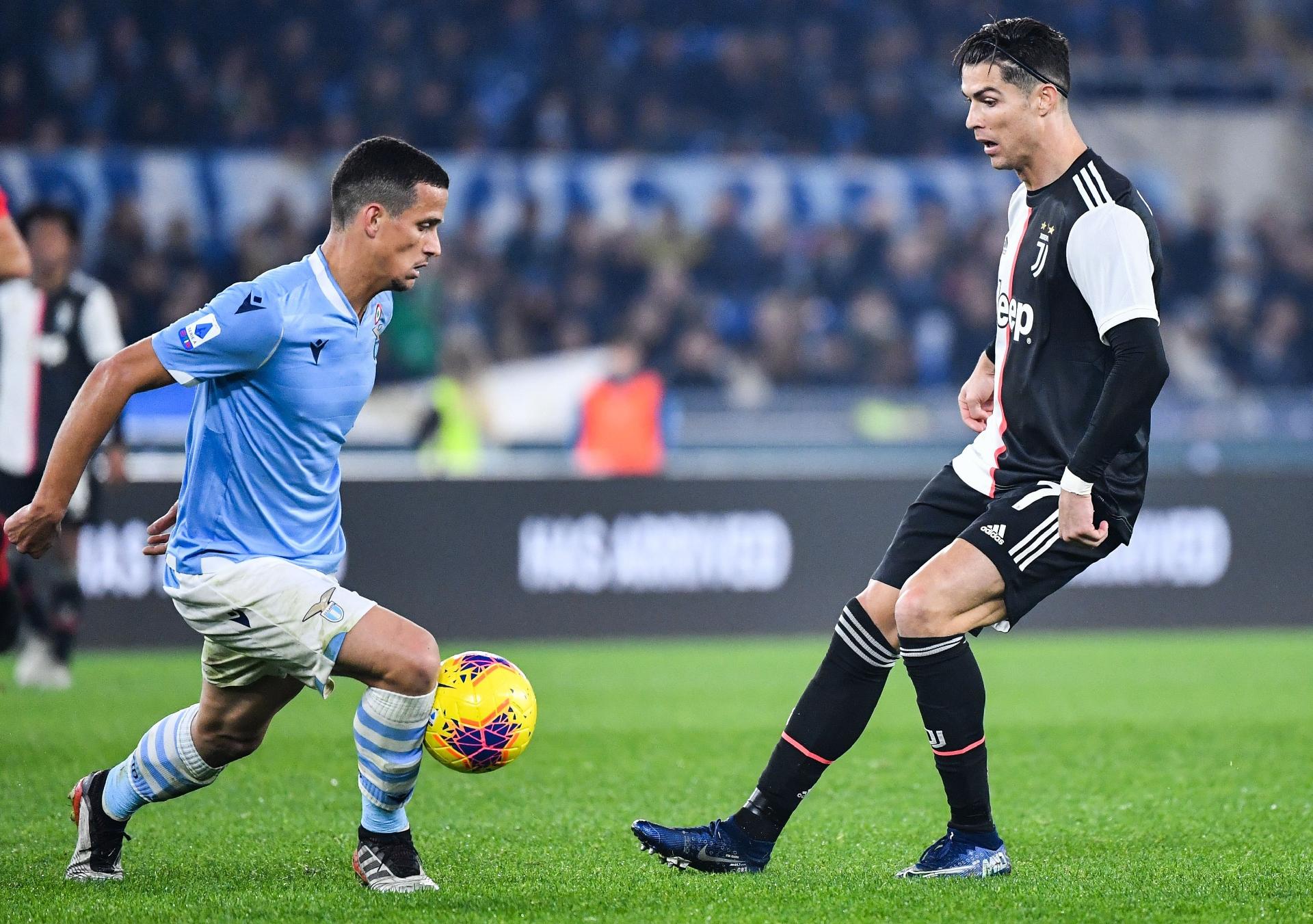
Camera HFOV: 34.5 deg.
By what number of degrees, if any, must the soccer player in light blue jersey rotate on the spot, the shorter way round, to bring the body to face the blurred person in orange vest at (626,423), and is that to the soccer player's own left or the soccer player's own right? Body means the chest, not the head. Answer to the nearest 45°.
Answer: approximately 135° to the soccer player's own left

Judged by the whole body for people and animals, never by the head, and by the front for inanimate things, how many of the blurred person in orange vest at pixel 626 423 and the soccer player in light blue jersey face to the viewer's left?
0

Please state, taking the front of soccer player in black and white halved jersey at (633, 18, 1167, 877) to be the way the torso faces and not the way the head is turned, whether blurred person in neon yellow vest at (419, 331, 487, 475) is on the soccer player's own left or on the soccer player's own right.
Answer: on the soccer player's own right

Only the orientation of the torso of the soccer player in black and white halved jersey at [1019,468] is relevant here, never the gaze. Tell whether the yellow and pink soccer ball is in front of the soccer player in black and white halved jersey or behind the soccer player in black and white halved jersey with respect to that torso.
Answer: in front

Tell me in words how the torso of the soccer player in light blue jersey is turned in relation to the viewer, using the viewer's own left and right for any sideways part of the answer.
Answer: facing the viewer and to the right of the viewer

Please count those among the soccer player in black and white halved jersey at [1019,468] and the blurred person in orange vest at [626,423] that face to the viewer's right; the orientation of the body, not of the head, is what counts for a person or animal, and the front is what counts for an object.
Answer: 0

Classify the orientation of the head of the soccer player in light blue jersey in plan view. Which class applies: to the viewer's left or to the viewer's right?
to the viewer's right

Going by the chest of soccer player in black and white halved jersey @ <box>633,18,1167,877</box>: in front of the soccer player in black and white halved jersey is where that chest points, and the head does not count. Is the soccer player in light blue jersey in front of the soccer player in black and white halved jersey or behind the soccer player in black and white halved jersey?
in front

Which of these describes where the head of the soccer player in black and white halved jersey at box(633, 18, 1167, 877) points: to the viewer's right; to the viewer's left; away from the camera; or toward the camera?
to the viewer's left
